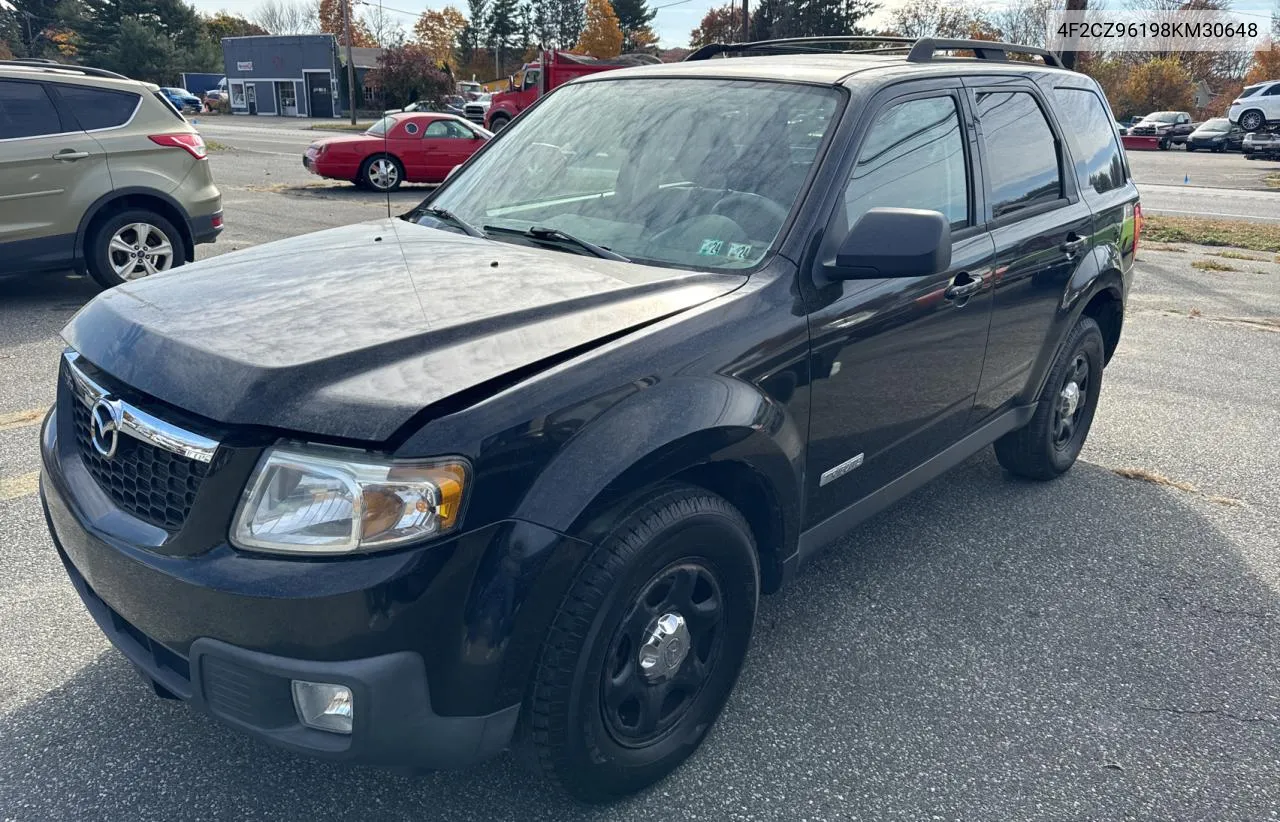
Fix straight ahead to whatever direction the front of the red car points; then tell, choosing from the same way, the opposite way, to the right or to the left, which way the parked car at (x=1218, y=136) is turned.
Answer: the opposite way

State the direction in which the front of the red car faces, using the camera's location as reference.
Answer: facing to the right of the viewer

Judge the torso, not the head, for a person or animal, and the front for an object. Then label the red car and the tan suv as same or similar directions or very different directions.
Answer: very different directions

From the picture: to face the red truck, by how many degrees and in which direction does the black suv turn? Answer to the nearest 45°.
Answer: approximately 135° to its right

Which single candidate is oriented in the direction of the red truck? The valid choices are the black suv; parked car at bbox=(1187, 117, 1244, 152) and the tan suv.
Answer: the parked car

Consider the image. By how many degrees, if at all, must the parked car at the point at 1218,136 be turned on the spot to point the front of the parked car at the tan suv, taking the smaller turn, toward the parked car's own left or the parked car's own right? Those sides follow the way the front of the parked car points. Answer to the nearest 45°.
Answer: approximately 45° to the parked car's own left

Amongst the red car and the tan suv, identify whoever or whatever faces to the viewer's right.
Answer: the red car

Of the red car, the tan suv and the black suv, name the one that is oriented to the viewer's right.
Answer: the red car

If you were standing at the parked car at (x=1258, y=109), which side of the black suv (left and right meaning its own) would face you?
back

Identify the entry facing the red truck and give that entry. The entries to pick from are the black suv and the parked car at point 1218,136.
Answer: the parked car

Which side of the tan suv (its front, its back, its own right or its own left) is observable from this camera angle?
left

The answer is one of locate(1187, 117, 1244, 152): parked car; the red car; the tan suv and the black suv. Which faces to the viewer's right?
the red car

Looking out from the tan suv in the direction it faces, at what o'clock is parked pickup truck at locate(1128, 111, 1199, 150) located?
The parked pickup truck is roughly at 5 o'clock from the tan suv.
